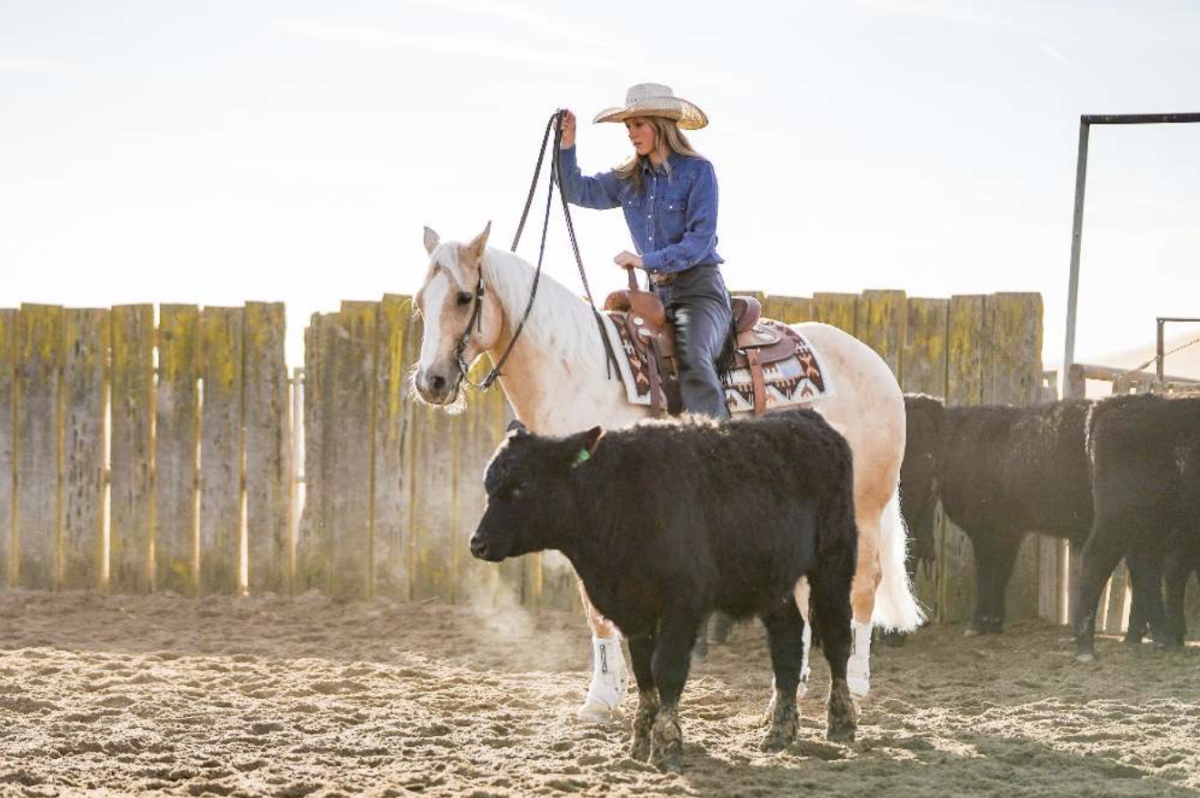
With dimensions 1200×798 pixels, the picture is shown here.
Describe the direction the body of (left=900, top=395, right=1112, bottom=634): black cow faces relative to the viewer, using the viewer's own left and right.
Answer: facing to the left of the viewer

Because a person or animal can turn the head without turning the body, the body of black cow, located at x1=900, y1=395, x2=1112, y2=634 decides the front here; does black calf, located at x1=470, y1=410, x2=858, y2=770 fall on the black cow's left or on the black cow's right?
on the black cow's left

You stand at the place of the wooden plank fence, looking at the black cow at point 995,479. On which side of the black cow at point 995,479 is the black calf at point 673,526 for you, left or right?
right

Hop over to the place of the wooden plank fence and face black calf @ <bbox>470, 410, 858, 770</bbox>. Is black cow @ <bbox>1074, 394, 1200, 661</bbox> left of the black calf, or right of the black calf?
left

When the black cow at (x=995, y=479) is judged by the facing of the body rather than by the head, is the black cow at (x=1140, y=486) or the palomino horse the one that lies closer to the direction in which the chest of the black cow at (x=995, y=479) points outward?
the palomino horse

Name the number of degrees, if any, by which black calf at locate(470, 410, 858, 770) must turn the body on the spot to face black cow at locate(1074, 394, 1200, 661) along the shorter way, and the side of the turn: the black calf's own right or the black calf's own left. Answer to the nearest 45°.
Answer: approximately 180°

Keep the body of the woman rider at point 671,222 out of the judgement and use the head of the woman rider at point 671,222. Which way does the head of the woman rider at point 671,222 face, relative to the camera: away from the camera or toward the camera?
toward the camera
